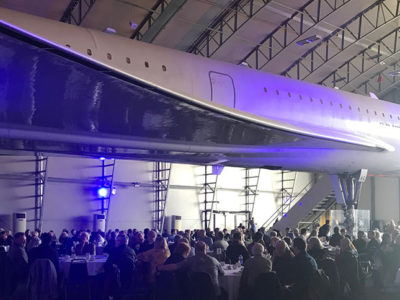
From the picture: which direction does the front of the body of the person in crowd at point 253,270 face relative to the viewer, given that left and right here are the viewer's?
facing away from the viewer

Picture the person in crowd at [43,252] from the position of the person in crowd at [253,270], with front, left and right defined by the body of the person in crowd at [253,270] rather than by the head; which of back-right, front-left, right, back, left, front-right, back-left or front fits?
left

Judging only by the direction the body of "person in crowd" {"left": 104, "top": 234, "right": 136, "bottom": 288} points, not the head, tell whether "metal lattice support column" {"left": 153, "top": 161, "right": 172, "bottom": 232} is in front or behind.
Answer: in front

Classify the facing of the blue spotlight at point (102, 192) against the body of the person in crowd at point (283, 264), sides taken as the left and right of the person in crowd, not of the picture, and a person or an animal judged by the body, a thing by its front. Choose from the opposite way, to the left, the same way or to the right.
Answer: the opposite way

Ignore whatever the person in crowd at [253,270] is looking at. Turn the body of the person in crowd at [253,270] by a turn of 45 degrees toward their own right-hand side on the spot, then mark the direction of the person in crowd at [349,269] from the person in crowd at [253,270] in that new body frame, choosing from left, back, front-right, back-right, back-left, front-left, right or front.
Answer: front

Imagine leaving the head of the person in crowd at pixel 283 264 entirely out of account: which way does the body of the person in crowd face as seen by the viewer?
away from the camera

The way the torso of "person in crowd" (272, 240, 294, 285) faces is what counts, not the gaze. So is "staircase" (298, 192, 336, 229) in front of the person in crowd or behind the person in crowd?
in front

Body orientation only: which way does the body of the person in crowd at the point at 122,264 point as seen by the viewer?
away from the camera

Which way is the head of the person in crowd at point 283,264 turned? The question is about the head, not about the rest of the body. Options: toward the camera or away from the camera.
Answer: away from the camera

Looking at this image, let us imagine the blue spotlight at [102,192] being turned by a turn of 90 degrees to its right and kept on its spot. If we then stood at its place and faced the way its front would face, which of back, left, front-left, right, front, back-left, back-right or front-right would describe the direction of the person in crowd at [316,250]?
left

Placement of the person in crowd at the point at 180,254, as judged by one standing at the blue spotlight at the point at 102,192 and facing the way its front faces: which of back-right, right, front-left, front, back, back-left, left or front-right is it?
front
